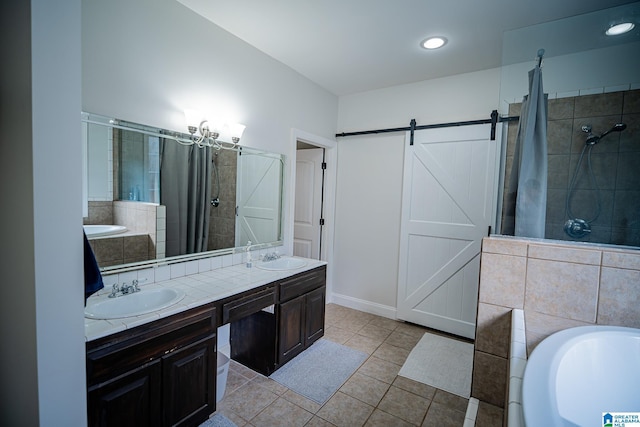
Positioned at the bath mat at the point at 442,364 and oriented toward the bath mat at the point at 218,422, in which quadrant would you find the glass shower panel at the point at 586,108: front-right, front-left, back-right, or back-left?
back-left

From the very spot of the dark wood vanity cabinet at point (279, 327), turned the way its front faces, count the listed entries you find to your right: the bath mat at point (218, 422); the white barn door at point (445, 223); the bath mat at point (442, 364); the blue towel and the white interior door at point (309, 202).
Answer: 2

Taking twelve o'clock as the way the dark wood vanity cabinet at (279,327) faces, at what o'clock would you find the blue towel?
The blue towel is roughly at 3 o'clock from the dark wood vanity cabinet.

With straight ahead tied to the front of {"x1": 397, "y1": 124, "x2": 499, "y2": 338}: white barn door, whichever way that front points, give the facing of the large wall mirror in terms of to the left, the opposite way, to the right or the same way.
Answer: to the left

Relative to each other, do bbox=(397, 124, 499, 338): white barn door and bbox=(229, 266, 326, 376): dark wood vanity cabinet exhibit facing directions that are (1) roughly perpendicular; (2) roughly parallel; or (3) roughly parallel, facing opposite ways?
roughly perpendicular

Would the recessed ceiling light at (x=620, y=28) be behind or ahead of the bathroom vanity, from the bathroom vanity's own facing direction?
ahead

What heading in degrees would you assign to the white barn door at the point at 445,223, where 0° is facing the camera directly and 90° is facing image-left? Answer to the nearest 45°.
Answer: approximately 0°

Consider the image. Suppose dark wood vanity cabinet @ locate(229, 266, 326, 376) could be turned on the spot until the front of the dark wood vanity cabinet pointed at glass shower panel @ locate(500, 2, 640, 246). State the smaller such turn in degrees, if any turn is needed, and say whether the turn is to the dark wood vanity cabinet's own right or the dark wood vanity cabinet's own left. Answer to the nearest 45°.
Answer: approximately 45° to the dark wood vanity cabinet's own left

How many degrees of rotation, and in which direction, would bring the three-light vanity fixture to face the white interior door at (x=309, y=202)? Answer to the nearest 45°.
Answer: approximately 90° to its left

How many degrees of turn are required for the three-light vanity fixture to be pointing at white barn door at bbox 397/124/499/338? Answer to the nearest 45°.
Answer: approximately 45° to its left
